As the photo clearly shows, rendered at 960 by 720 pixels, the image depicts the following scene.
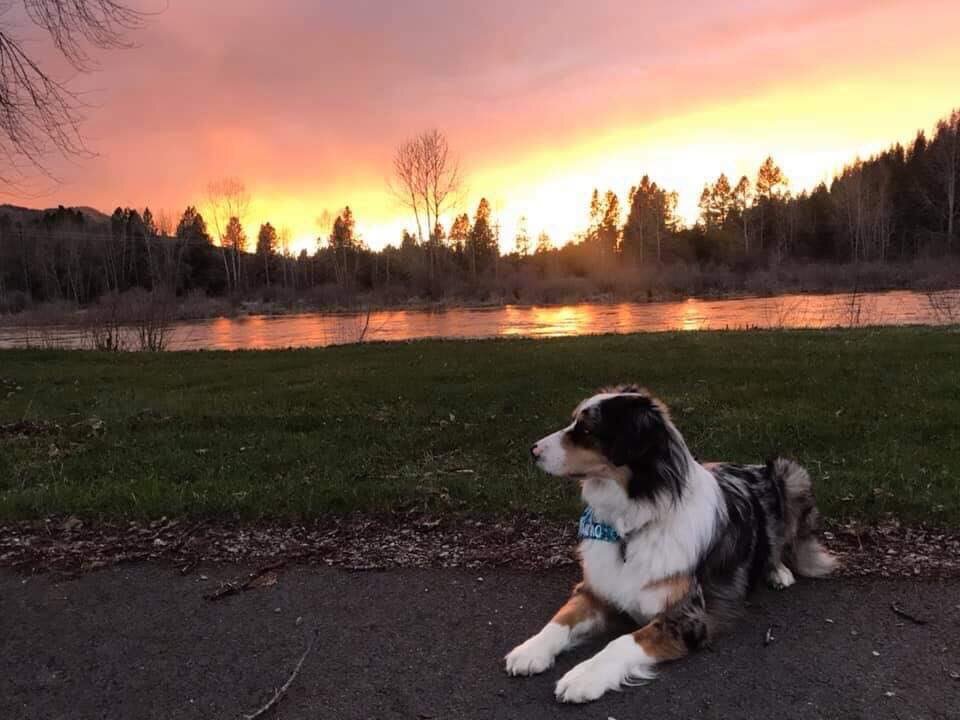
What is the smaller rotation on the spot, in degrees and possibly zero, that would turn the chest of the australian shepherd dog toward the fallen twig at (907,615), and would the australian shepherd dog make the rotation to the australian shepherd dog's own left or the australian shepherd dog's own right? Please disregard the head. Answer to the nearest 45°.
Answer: approximately 135° to the australian shepherd dog's own left

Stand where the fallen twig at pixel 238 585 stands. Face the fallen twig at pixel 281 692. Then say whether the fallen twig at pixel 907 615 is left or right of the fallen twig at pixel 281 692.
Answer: left

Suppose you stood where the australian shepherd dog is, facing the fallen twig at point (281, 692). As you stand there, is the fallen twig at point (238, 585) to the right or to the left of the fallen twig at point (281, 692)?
right

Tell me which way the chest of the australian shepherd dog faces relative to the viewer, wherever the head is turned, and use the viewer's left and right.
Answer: facing the viewer and to the left of the viewer

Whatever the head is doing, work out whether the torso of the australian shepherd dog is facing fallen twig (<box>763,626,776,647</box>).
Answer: no

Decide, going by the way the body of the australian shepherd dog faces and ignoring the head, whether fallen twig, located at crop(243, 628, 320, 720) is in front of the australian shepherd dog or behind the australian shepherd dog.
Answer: in front

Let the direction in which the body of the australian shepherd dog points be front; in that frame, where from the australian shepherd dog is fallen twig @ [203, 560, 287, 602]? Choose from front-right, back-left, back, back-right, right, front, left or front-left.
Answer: front-right
